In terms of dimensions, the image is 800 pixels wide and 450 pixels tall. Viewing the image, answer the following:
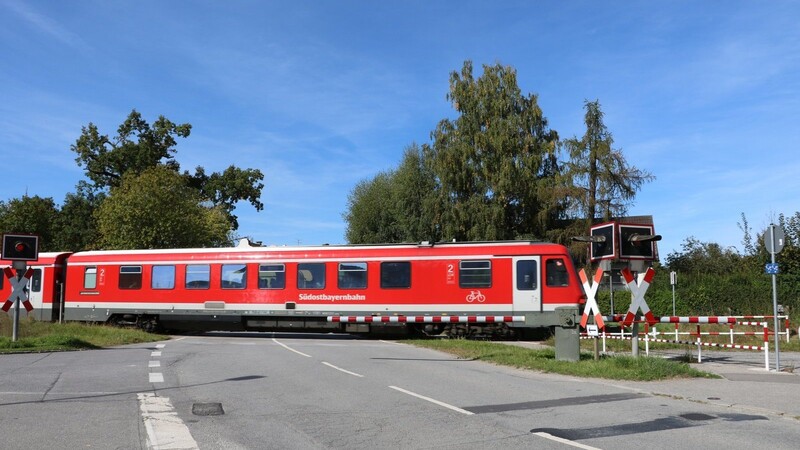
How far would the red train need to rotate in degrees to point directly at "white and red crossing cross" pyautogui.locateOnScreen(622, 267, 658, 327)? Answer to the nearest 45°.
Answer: approximately 45° to its right

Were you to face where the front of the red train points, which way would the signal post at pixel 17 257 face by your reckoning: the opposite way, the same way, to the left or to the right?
to the right

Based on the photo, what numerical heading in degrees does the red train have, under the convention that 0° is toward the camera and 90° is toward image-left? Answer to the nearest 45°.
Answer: approximately 270°

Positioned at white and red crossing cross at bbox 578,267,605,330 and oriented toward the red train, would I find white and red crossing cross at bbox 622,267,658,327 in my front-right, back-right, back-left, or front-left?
back-right

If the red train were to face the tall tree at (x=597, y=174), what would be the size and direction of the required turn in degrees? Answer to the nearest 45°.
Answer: approximately 45° to its left

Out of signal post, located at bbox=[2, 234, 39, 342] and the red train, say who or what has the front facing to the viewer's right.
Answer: the red train

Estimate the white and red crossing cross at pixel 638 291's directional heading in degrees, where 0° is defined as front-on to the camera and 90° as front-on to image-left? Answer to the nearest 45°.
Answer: approximately 0°

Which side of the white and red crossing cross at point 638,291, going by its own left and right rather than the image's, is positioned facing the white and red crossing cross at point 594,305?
right

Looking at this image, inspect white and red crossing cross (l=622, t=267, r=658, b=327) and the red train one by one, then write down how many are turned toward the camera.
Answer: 1

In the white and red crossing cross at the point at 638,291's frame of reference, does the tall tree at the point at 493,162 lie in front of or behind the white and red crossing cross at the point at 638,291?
behind

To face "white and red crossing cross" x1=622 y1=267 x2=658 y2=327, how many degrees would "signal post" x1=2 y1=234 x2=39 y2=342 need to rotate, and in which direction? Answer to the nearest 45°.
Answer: approximately 45° to its left

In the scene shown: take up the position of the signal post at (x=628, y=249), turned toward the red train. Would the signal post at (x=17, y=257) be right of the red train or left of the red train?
left

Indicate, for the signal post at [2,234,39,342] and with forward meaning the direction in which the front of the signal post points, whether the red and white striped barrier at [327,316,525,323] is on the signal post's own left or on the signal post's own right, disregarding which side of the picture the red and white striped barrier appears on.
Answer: on the signal post's own left
